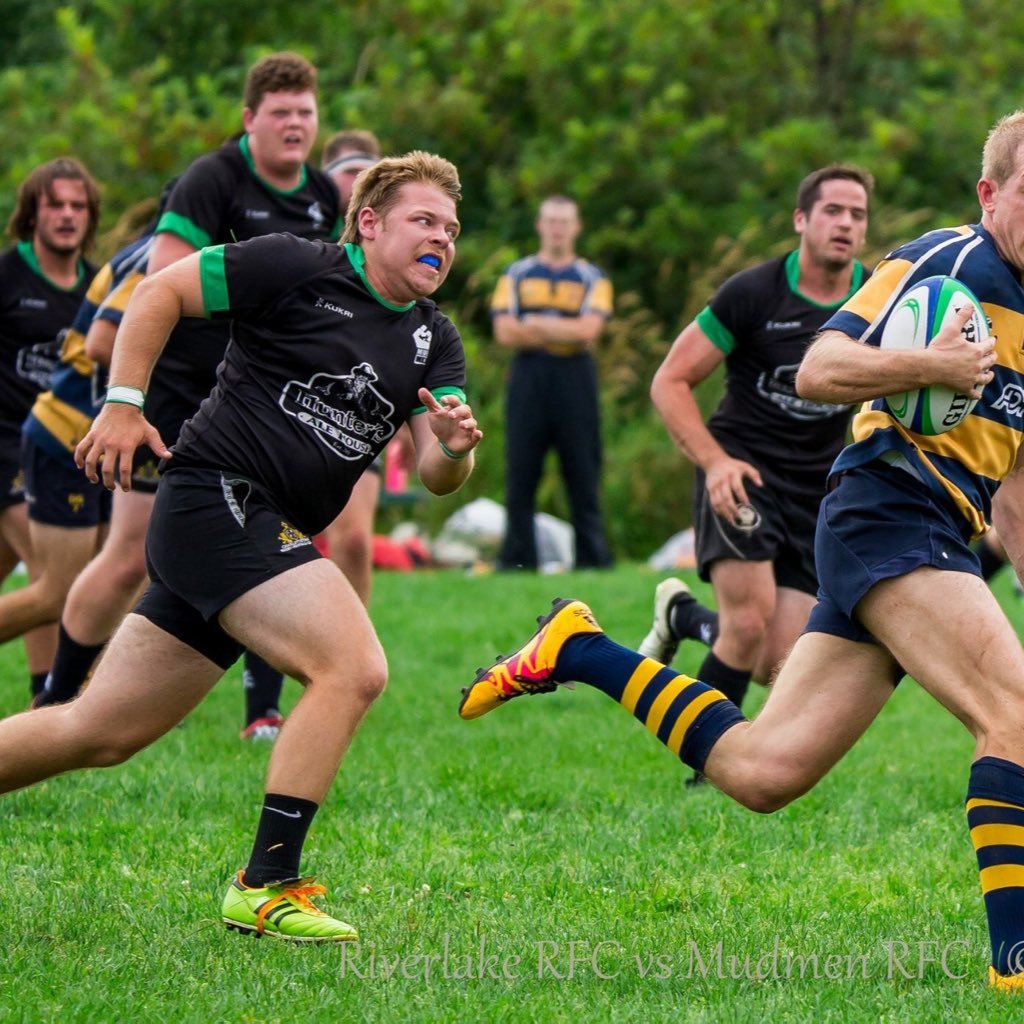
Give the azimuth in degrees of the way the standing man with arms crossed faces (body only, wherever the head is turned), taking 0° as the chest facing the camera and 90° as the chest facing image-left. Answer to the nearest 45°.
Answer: approximately 0°
